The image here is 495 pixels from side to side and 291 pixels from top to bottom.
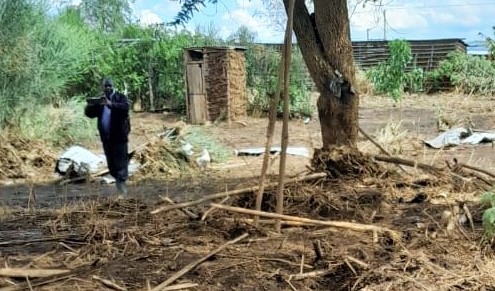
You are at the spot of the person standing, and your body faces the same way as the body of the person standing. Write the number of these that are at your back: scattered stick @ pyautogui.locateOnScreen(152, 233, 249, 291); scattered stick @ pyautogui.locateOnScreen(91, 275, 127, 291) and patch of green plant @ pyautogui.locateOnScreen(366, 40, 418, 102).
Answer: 1

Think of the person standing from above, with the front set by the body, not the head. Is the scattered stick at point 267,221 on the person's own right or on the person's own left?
on the person's own left

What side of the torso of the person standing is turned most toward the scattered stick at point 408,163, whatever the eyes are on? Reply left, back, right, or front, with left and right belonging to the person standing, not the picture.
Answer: left

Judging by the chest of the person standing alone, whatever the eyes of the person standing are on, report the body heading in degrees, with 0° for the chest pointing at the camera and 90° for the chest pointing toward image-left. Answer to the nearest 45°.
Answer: approximately 45°

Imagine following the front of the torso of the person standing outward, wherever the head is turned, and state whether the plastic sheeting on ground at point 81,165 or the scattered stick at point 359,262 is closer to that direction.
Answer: the scattered stick

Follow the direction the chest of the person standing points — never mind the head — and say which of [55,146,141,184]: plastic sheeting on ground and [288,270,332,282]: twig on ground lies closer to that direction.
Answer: the twig on ground

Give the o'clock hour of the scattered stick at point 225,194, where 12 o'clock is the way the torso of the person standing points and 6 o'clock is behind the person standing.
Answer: The scattered stick is roughly at 10 o'clock from the person standing.

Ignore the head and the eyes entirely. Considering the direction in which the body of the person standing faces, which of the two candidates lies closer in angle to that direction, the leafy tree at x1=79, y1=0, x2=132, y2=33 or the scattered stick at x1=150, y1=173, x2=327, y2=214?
the scattered stick

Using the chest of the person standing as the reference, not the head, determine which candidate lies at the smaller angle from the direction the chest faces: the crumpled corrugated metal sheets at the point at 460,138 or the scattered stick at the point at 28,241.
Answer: the scattered stick

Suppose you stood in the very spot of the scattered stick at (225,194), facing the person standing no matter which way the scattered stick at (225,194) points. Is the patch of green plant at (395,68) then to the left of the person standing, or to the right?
right

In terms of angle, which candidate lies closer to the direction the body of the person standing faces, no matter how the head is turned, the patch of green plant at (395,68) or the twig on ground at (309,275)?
the twig on ground

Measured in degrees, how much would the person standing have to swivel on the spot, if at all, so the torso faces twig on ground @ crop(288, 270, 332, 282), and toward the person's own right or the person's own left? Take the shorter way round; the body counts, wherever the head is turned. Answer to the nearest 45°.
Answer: approximately 45° to the person's own left

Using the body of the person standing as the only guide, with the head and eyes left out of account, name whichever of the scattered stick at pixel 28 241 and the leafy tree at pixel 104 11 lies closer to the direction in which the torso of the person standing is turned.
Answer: the scattered stick

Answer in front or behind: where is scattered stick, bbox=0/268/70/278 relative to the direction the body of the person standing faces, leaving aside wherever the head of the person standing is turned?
in front

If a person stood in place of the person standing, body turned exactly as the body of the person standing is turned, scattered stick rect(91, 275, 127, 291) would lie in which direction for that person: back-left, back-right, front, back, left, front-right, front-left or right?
front-left

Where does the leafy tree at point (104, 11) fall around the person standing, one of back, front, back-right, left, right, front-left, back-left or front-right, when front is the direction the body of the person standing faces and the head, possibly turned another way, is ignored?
back-right

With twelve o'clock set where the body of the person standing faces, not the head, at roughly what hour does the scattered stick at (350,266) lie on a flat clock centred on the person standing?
The scattered stick is roughly at 10 o'clock from the person standing.
